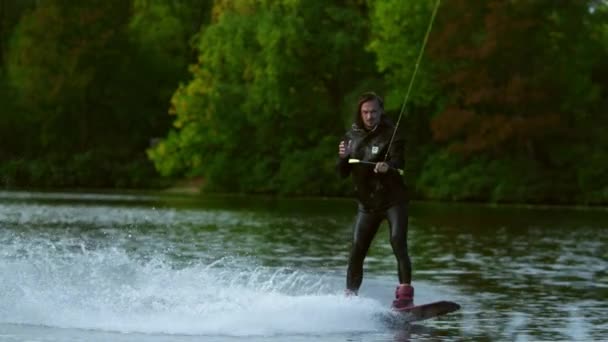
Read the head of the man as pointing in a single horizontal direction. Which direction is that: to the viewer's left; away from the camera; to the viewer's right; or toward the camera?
toward the camera

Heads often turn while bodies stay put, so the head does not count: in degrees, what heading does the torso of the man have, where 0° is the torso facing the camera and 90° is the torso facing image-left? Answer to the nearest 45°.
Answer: approximately 0°
